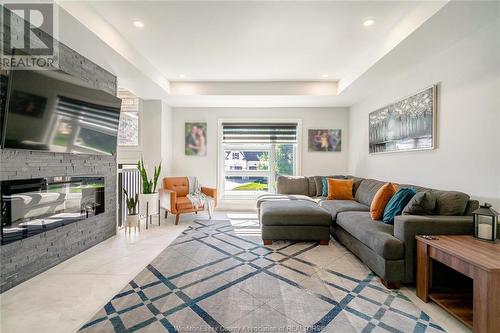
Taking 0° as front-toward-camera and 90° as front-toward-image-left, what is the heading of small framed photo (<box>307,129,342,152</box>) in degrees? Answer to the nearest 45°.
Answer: approximately 0°

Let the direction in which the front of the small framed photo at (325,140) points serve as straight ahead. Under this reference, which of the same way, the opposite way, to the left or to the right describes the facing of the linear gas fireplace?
to the left

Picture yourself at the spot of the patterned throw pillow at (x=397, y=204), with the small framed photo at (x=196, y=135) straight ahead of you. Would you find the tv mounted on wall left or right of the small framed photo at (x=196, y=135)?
left

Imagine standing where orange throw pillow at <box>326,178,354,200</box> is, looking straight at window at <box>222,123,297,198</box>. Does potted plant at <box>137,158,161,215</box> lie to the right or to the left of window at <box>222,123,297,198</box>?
left

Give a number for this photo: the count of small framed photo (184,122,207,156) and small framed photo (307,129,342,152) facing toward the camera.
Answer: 2

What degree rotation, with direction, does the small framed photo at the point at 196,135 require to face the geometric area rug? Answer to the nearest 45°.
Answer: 0° — it already faces it

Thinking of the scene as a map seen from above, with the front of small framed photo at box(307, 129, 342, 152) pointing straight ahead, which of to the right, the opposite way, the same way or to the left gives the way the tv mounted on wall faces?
to the left

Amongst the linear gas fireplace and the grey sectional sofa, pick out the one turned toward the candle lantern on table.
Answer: the linear gas fireplace

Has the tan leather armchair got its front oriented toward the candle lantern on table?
yes
